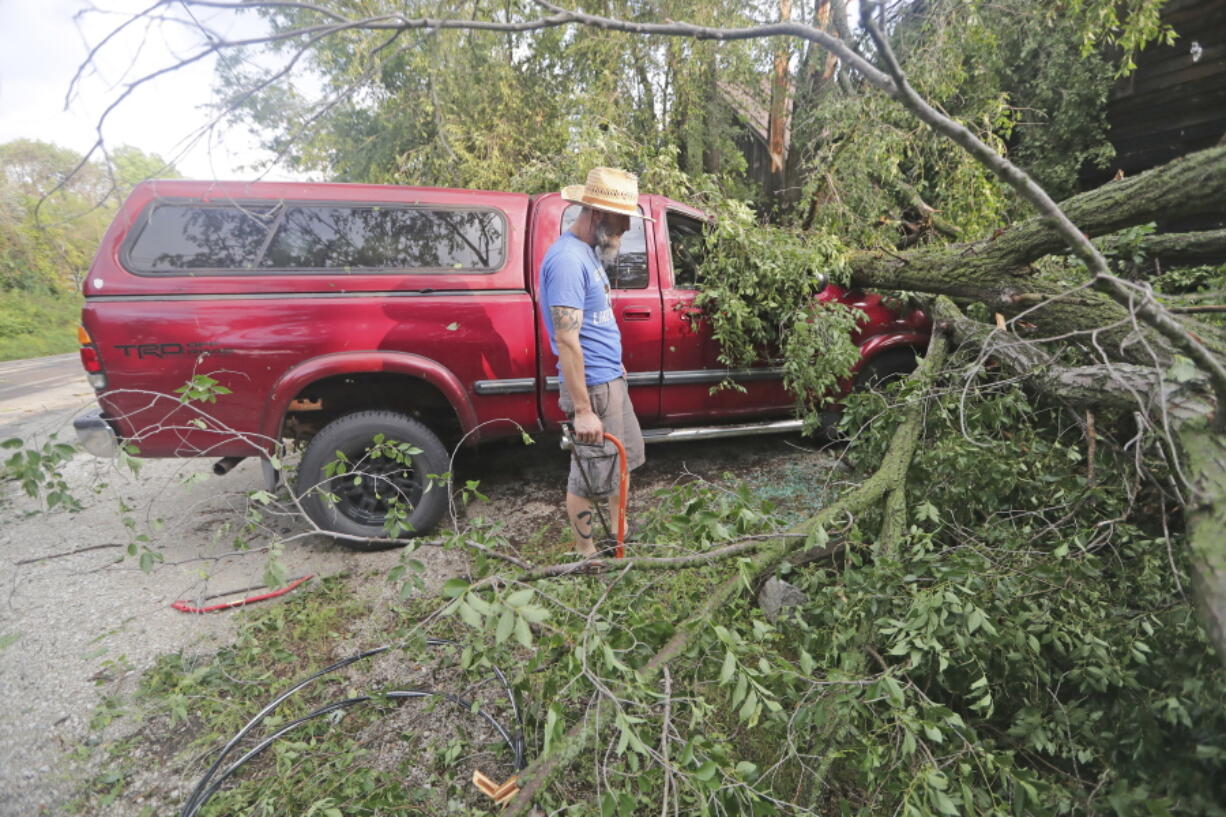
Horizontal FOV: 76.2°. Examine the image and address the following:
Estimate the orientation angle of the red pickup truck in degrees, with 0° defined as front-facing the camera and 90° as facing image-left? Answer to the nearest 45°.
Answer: approximately 270°
